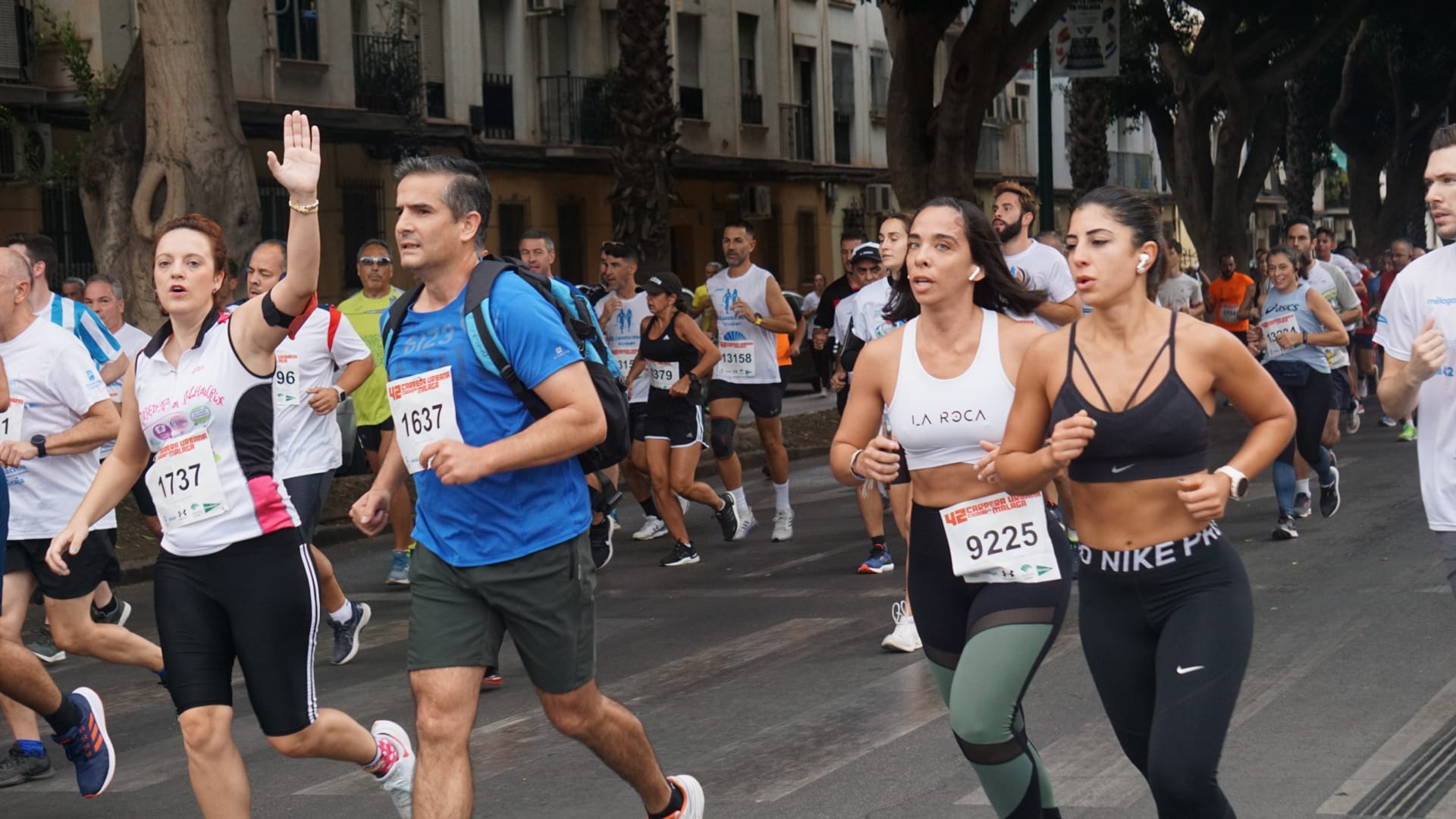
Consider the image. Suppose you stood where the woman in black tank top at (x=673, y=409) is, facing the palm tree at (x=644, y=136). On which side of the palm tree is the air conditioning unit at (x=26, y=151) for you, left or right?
left

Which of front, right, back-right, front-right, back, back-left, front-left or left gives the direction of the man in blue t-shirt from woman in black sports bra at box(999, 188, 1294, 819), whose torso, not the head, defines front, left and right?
front-right

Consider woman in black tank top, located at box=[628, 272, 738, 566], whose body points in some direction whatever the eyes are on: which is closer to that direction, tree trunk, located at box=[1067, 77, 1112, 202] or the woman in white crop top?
the woman in white crop top

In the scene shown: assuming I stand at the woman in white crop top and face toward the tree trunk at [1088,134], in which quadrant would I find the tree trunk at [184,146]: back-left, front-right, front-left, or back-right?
front-left

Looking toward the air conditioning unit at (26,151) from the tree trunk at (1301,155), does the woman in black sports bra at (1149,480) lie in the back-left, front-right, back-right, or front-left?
front-left

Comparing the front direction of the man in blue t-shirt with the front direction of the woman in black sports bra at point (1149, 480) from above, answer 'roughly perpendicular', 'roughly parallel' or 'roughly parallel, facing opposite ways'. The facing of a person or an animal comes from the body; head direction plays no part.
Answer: roughly parallel

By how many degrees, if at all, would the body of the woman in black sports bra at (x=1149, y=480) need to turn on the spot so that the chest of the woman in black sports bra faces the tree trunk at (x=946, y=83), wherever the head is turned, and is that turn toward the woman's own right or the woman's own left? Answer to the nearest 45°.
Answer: approximately 135° to the woman's own right

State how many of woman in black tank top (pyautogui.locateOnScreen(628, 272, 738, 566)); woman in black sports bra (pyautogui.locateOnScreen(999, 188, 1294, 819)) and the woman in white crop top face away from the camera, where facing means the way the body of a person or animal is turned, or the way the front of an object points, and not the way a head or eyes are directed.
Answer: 0

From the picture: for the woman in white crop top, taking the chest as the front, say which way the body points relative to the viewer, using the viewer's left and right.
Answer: facing the viewer and to the left of the viewer

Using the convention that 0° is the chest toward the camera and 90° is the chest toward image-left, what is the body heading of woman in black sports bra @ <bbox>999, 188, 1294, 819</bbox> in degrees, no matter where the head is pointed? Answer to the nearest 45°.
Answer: approximately 45°

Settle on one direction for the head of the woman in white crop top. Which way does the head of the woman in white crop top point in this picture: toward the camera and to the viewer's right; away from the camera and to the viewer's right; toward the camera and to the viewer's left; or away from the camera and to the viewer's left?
toward the camera and to the viewer's left

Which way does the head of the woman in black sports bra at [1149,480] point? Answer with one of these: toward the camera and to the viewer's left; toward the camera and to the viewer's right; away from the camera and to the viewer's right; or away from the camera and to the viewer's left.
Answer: toward the camera and to the viewer's left

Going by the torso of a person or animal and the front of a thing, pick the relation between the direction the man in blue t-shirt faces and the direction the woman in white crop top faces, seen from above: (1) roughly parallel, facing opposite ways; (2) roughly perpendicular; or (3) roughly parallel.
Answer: roughly parallel

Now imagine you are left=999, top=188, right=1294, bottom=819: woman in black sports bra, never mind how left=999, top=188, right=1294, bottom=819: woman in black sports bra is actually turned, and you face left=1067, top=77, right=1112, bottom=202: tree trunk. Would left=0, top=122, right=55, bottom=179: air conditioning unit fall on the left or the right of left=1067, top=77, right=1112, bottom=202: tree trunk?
left

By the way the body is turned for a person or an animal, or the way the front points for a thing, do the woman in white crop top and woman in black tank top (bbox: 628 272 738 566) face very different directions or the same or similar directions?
same or similar directions

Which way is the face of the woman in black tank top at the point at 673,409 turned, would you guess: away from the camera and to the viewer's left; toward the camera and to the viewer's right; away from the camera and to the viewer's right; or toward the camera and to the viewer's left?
toward the camera and to the viewer's left
